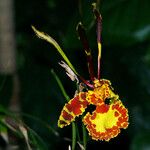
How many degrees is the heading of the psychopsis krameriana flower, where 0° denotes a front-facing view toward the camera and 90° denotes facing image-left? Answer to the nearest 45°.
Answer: approximately 315°
